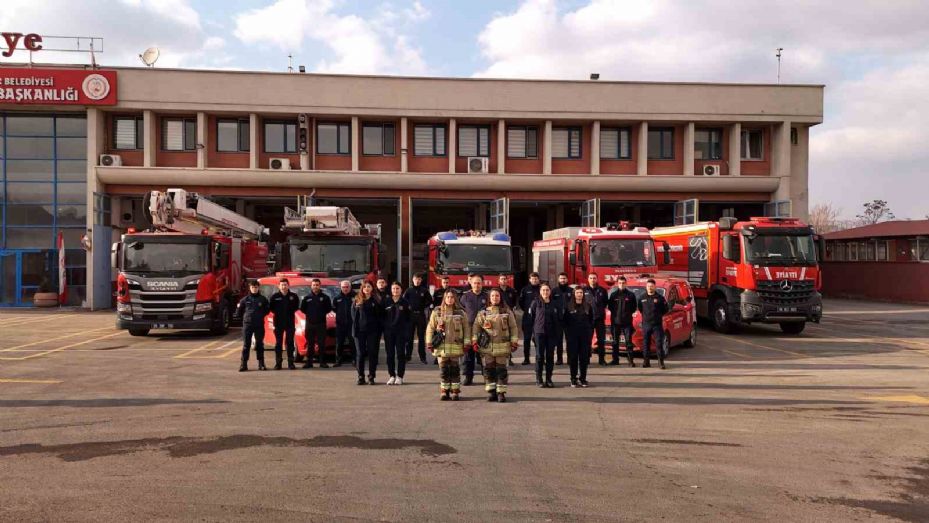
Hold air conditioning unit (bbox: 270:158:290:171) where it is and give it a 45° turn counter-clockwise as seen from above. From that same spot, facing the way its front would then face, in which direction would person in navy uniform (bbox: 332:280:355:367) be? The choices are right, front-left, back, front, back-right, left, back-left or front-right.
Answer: front-right

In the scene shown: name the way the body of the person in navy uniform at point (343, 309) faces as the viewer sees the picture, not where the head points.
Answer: toward the camera

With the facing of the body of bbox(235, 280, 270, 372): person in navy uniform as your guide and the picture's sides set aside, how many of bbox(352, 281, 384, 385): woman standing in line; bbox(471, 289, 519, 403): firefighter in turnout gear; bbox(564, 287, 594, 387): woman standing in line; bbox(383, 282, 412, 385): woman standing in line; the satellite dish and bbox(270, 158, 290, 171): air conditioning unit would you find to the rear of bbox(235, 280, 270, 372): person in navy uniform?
2

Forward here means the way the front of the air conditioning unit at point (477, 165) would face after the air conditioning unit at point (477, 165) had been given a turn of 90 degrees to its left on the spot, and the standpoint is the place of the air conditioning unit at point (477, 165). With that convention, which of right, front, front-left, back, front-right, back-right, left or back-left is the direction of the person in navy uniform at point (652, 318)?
right

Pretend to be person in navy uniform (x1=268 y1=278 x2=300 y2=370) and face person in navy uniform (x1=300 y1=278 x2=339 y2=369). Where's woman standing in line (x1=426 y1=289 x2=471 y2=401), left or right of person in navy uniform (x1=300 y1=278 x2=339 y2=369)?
right

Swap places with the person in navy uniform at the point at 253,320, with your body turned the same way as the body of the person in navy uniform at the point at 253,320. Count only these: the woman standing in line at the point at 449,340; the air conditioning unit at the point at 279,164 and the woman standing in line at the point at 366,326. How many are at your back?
1

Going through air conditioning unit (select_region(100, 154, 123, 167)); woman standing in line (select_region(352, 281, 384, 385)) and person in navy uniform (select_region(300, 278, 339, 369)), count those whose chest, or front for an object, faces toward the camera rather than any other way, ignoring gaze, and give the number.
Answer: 3

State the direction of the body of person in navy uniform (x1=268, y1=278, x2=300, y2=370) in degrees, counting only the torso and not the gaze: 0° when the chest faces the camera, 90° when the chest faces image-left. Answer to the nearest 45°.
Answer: approximately 0°

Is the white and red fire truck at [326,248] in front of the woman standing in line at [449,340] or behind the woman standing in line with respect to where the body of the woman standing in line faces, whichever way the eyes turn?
behind

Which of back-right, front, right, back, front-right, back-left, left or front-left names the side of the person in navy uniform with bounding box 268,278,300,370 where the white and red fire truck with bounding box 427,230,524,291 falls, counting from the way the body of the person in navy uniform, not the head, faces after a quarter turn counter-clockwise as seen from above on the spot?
front-left

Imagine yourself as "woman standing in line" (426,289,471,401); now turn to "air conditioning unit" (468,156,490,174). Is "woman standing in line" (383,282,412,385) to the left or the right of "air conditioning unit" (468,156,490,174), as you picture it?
left

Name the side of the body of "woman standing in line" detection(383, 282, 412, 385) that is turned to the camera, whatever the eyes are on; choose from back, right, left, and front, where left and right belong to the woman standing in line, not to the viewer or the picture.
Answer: front

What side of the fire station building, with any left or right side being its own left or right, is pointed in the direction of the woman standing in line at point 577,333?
front

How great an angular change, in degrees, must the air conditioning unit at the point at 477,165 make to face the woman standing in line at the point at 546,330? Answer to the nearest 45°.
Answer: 0° — it already faces them

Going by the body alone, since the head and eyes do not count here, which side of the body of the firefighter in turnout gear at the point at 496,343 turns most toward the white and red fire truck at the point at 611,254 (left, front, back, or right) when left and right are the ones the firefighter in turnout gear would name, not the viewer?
back

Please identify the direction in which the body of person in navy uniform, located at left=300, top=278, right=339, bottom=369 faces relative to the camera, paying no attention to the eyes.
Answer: toward the camera
